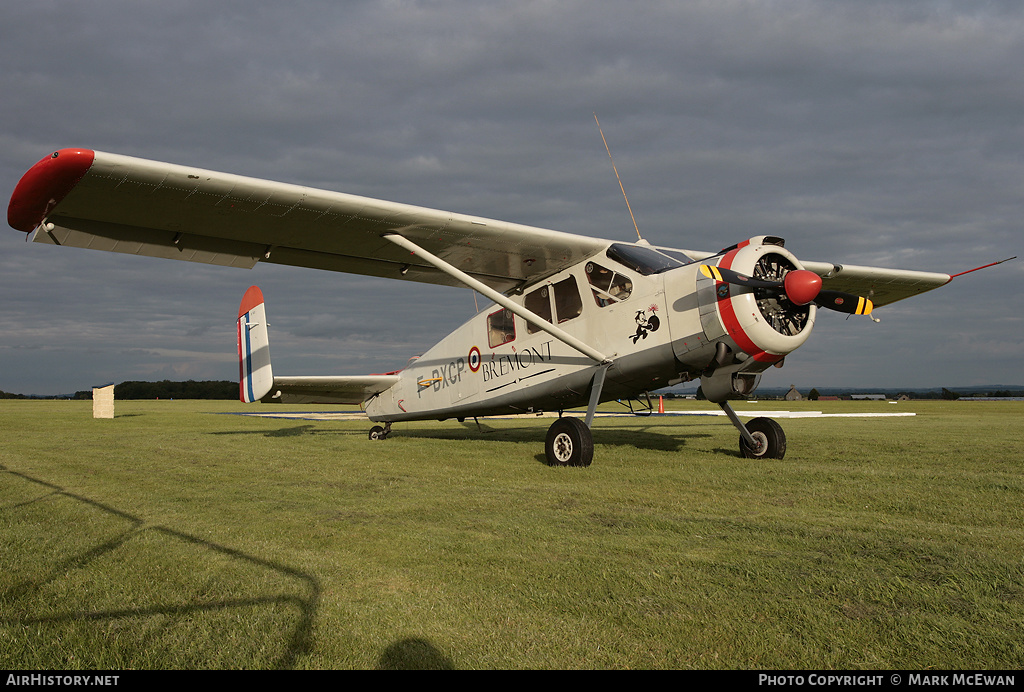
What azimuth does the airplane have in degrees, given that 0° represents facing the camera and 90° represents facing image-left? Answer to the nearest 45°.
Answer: approximately 315°

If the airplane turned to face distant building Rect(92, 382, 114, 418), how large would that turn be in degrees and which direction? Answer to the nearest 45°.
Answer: approximately 180°
